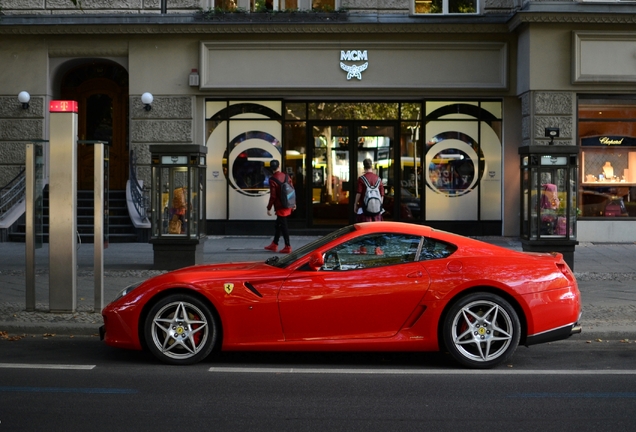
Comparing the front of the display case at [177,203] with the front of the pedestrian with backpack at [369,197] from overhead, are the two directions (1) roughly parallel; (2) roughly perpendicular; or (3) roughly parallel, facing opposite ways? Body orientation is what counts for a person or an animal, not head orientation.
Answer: roughly parallel, facing opposite ways

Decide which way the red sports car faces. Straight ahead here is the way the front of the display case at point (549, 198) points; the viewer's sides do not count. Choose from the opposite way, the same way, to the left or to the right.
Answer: to the right

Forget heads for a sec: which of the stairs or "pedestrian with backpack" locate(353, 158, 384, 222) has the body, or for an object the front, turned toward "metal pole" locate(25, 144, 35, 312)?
the stairs

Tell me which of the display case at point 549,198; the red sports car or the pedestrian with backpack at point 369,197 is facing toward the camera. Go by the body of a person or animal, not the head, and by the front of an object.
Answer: the display case

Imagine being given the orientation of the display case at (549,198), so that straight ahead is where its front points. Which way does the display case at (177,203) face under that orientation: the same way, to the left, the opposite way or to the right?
the same way

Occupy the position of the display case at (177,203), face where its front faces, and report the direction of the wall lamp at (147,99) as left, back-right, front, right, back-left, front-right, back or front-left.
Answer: back

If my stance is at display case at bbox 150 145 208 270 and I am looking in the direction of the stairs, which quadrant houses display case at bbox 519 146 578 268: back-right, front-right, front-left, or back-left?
back-right

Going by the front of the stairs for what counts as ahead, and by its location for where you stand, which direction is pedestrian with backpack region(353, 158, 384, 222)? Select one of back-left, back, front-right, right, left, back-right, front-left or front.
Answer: front-left

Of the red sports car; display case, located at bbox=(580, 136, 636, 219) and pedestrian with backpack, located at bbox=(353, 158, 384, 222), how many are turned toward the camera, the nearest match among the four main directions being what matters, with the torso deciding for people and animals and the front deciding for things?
1

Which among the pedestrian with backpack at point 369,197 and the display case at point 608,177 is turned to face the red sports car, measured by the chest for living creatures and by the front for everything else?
the display case

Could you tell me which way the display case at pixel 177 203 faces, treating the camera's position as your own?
facing the viewer

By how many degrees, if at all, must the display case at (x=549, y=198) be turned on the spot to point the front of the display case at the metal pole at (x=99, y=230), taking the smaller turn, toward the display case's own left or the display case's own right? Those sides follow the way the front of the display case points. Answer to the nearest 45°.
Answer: approximately 45° to the display case's own right

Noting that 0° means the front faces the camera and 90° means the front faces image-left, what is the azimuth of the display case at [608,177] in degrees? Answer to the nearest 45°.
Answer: approximately 0°

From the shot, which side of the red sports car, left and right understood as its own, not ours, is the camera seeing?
left

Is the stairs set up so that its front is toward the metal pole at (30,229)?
yes

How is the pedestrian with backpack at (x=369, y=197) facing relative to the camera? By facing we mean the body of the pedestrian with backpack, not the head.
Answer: away from the camera

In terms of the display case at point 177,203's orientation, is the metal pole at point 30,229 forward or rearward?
forward

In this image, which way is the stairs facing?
toward the camera

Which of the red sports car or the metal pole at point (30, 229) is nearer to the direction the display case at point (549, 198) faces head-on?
the red sports car

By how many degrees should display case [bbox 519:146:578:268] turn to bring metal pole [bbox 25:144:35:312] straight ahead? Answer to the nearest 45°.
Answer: approximately 45° to its right

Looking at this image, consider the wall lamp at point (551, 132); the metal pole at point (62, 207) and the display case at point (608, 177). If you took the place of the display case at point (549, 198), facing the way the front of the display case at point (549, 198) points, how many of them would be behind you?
2

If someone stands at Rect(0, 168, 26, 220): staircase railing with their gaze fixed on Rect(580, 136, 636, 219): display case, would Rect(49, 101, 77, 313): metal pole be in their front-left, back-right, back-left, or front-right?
front-right
